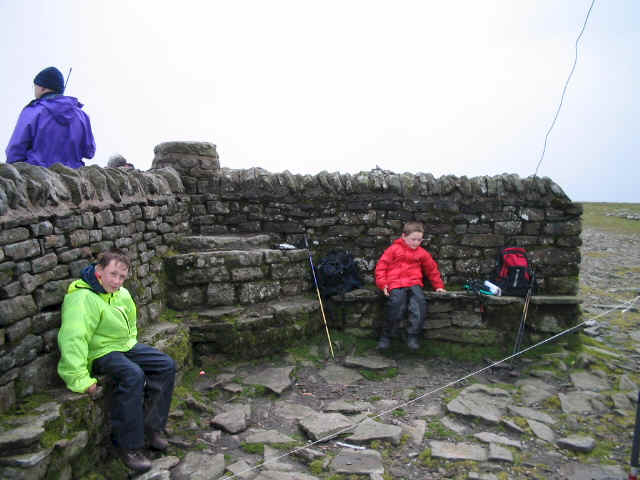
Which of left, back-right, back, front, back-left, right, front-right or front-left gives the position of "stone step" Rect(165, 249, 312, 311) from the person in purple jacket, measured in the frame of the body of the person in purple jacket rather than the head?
back-right

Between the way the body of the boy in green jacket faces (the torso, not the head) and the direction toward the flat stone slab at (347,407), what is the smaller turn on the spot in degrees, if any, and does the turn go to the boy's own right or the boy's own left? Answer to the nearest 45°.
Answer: approximately 45° to the boy's own left

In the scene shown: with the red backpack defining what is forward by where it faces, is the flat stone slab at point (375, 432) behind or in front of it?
in front

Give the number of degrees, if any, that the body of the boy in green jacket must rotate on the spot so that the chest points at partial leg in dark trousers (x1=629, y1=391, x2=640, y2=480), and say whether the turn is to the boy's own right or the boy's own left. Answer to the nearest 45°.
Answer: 0° — they already face it

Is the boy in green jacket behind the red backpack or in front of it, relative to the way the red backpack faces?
in front

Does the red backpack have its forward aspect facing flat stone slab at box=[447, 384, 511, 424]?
yes

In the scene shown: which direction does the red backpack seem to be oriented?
toward the camera

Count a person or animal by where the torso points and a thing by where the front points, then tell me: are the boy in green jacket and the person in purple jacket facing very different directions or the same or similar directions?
very different directions

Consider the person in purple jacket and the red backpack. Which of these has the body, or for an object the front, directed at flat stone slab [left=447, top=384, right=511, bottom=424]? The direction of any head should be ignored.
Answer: the red backpack

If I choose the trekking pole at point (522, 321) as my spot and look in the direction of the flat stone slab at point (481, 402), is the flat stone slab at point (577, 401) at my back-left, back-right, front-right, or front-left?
front-left

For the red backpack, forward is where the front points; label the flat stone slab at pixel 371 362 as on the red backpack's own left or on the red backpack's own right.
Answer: on the red backpack's own right

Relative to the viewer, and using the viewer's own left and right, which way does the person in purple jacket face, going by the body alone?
facing away from the viewer and to the left of the viewer

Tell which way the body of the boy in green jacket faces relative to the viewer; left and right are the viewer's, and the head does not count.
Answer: facing the viewer and to the right of the viewer

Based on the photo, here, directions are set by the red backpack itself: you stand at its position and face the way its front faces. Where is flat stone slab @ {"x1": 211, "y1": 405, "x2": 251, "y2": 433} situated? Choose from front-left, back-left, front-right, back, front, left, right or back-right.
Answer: front-right

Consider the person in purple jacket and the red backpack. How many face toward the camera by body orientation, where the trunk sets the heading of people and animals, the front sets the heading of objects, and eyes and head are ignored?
1

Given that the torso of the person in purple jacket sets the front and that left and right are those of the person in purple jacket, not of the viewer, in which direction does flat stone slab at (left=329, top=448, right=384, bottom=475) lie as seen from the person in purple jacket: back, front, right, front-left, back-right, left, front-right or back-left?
back

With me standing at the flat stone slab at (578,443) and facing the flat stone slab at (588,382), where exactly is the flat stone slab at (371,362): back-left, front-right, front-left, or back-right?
front-left
